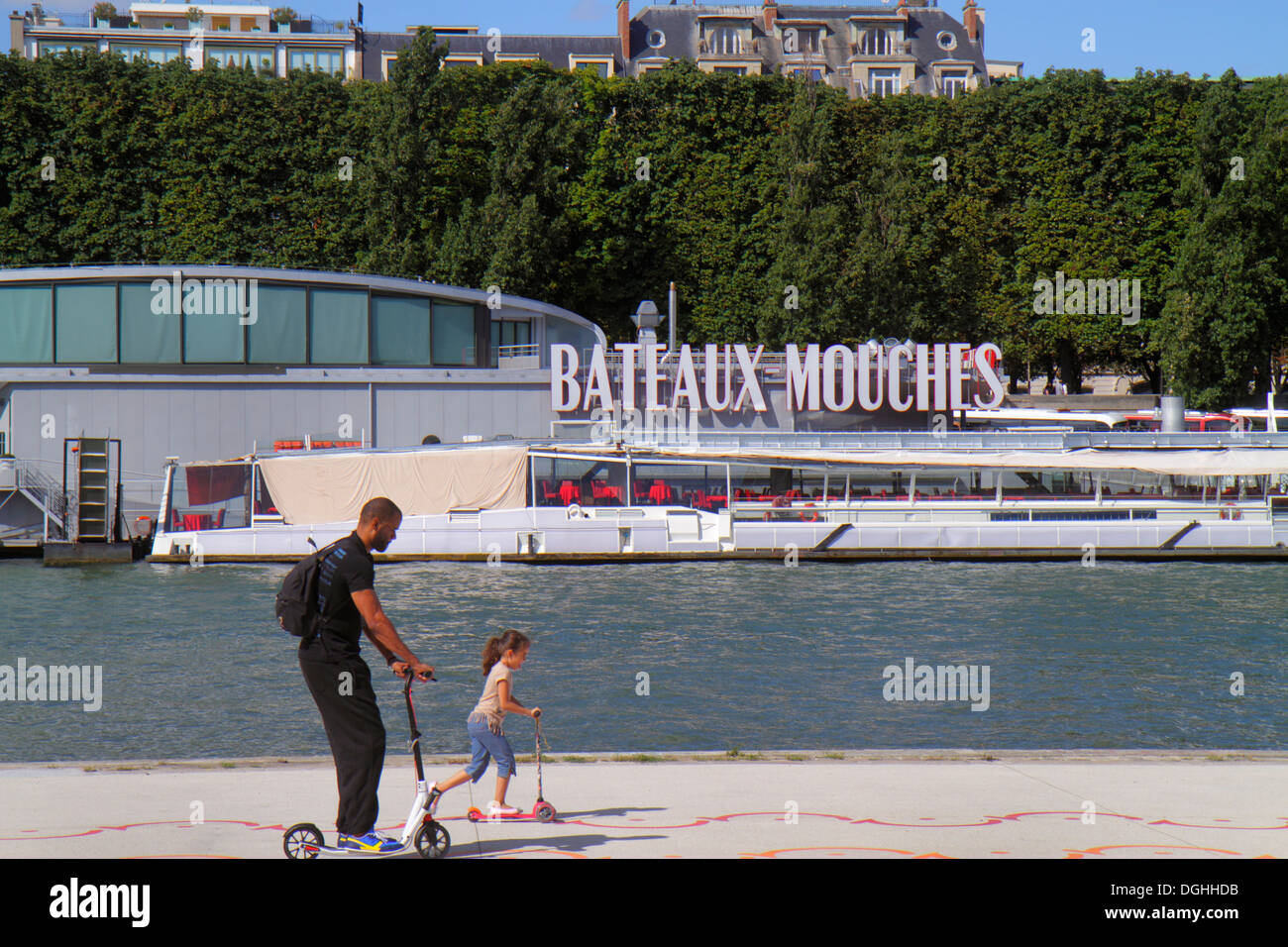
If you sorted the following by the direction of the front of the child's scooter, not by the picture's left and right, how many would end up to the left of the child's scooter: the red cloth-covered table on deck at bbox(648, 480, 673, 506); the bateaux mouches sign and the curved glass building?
3

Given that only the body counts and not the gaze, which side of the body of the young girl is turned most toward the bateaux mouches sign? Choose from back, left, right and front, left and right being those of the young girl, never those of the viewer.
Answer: left

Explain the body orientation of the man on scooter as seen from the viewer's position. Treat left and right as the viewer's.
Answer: facing to the right of the viewer

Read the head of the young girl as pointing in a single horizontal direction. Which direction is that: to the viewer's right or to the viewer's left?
to the viewer's right

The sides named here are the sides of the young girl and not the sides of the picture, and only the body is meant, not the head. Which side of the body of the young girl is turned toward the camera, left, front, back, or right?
right

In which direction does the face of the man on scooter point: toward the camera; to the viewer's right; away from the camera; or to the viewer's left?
to the viewer's right

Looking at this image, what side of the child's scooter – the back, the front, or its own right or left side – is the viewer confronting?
right

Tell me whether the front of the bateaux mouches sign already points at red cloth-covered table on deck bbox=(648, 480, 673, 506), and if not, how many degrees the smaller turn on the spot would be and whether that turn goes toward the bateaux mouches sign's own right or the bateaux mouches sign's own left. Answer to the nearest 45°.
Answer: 0° — it already faces it

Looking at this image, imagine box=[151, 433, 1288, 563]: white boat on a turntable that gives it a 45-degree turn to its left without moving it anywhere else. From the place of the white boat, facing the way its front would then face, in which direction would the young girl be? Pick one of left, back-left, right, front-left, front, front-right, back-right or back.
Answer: front-left

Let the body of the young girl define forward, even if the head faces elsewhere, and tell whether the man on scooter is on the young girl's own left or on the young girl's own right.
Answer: on the young girl's own right

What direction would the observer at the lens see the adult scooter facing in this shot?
facing to the right of the viewer
